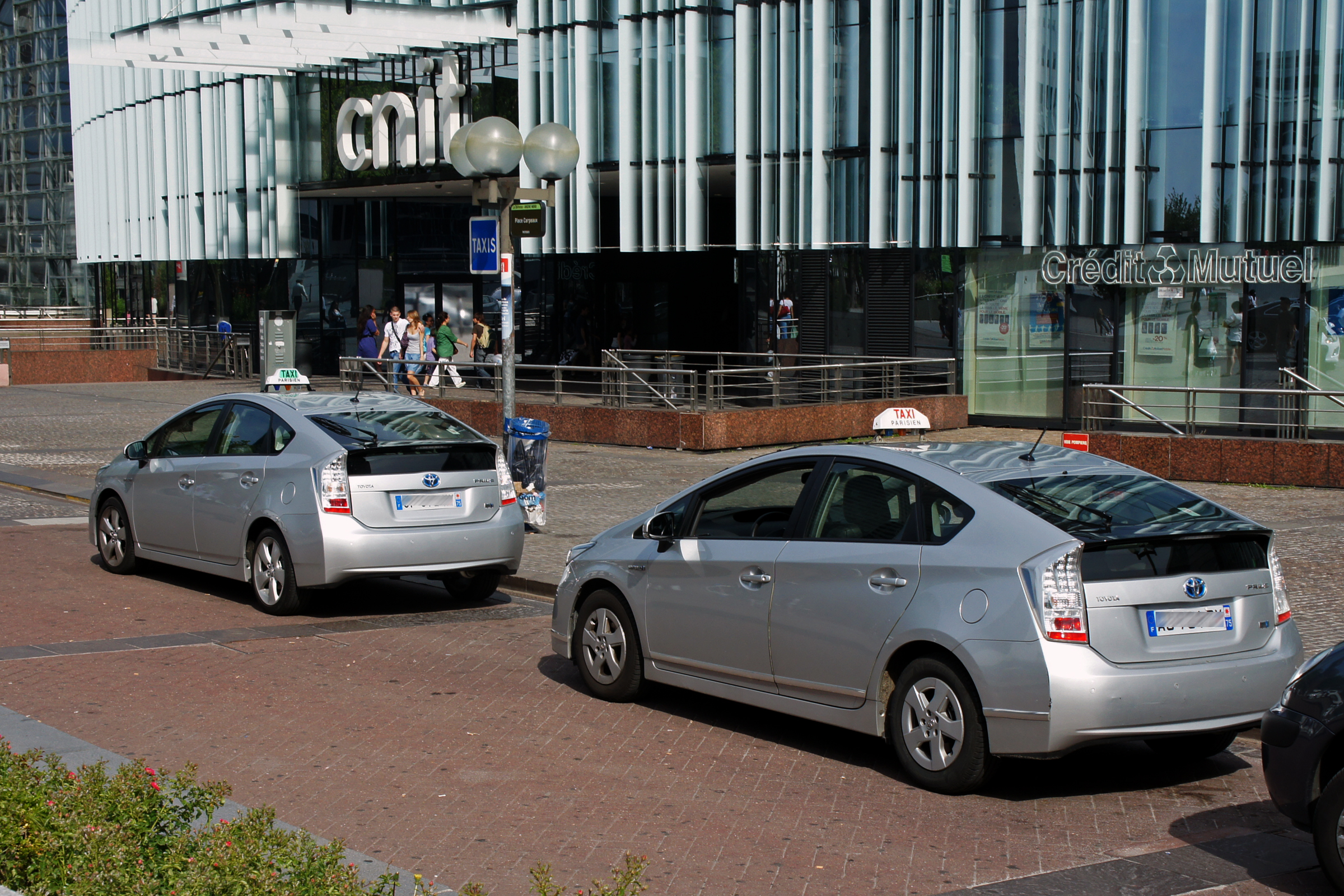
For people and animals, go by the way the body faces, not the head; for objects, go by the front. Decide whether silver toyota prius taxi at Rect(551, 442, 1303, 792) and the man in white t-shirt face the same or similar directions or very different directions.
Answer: very different directions

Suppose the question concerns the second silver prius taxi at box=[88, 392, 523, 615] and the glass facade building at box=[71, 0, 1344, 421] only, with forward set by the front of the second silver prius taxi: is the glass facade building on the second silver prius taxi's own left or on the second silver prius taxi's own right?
on the second silver prius taxi's own right

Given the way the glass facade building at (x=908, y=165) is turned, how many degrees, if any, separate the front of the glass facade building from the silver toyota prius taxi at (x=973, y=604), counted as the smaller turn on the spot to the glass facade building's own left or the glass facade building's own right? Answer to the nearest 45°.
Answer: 0° — it already faces it

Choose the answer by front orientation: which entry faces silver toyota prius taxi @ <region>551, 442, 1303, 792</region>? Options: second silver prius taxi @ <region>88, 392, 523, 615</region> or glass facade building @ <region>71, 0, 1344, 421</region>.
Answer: the glass facade building

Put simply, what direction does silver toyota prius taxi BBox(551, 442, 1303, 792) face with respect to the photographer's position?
facing away from the viewer and to the left of the viewer

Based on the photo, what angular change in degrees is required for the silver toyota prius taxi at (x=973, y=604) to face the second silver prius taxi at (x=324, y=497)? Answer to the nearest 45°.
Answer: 0° — it already faces it

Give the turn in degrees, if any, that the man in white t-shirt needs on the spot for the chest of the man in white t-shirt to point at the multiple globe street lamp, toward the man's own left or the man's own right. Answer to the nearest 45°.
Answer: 0° — they already face it

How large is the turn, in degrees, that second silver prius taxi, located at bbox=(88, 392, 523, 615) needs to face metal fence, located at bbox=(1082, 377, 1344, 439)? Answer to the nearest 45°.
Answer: approximately 90° to its right
